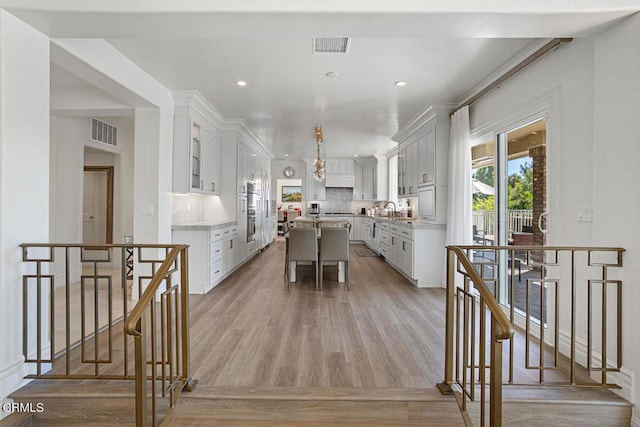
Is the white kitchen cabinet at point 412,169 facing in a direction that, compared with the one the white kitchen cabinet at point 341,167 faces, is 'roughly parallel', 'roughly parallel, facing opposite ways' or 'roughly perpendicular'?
roughly perpendicular

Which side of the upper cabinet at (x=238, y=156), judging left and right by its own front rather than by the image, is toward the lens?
right

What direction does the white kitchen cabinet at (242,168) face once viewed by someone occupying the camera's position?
facing to the right of the viewer

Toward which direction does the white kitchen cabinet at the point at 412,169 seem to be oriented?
to the viewer's left

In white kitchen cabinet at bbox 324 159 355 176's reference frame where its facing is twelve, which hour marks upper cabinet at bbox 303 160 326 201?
The upper cabinet is roughly at 3 o'clock from the white kitchen cabinet.

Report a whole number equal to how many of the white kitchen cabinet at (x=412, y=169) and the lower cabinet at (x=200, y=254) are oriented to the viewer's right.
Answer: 1

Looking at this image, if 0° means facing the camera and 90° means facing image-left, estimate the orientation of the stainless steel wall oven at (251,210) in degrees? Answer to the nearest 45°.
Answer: approximately 270°

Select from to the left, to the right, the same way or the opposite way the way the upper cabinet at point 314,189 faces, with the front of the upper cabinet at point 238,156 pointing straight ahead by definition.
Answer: to the right

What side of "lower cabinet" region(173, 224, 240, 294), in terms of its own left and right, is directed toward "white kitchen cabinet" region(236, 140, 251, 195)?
left

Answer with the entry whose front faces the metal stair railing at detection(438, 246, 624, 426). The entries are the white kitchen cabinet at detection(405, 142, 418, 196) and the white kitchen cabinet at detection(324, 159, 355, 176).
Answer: the white kitchen cabinet at detection(324, 159, 355, 176)
